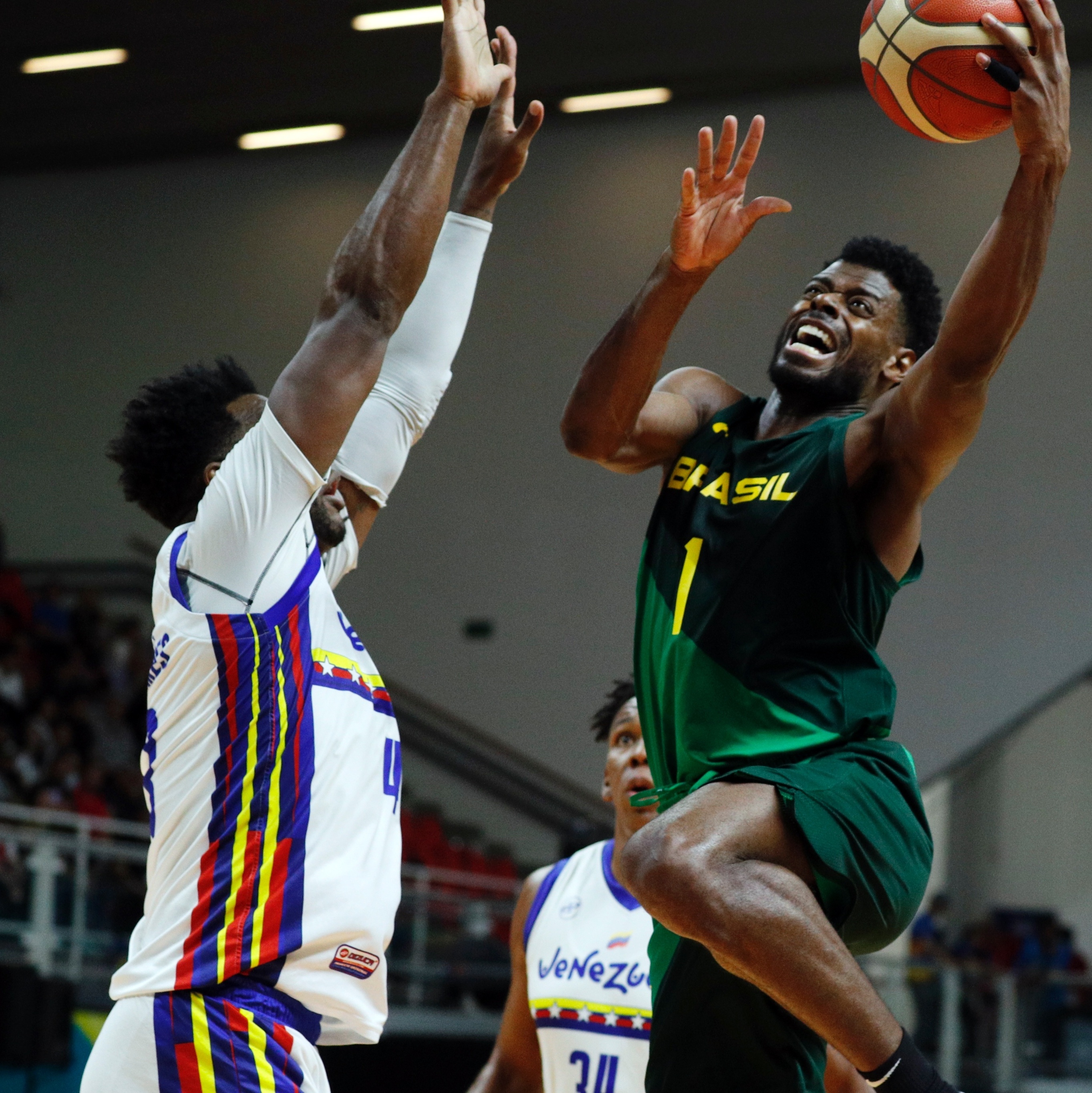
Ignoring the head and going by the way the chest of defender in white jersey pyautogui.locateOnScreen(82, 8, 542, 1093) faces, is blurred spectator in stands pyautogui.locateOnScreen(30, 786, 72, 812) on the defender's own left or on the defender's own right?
on the defender's own left

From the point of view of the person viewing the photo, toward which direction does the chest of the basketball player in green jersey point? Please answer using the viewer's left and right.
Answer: facing the viewer and to the left of the viewer

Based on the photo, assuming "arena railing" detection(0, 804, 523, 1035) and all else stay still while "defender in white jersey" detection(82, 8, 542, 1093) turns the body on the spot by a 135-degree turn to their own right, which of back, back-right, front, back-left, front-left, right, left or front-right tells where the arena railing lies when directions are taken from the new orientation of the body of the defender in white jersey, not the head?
back-right

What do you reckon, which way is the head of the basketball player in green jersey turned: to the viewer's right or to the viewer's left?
to the viewer's left
